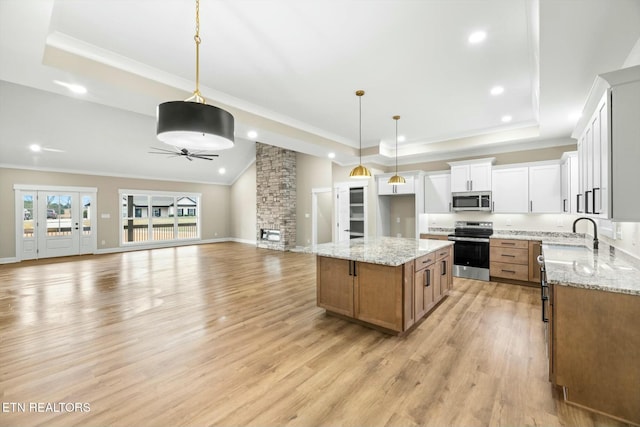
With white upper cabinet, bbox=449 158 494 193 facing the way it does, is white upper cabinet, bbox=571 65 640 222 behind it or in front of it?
in front

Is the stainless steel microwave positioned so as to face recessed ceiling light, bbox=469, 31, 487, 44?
yes

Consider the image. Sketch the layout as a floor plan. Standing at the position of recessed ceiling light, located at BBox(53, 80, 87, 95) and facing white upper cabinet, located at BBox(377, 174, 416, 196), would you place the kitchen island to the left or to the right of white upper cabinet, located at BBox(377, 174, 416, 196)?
right

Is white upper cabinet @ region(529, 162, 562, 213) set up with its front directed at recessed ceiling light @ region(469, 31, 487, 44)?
yes

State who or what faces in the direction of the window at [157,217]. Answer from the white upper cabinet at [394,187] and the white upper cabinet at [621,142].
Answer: the white upper cabinet at [621,142]

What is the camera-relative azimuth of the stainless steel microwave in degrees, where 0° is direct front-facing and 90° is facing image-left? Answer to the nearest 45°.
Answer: approximately 0°

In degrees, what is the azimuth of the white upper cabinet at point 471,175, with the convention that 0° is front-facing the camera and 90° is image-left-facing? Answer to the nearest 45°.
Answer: approximately 0°

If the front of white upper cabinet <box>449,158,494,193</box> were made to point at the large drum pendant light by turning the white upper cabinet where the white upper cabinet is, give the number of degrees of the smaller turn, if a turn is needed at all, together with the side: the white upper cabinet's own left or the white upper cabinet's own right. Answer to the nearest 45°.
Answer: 0° — it already faces it

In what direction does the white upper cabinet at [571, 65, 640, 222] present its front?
to the viewer's left

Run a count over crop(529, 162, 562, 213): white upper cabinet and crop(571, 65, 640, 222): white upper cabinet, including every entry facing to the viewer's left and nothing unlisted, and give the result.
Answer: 1

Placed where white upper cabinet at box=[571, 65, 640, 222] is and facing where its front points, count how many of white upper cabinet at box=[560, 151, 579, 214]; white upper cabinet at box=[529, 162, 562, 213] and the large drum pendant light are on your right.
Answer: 2

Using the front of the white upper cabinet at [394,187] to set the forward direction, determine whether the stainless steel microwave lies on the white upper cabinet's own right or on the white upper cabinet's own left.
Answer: on the white upper cabinet's own left
